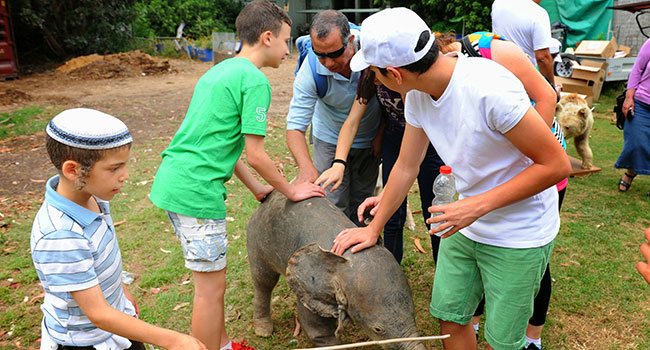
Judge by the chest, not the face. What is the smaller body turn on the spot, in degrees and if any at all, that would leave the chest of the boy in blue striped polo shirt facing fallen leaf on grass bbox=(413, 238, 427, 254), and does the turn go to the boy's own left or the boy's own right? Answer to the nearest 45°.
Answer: approximately 45° to the boy's own left

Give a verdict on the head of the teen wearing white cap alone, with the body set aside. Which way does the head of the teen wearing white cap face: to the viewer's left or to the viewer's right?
to the viewer's left

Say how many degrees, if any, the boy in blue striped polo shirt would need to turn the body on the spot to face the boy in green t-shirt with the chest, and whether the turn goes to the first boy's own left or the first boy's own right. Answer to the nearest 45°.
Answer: approximately 45° to the first boy's own left

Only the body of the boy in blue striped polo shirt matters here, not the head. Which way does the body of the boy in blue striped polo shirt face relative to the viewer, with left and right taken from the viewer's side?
facing to the right of the viewer

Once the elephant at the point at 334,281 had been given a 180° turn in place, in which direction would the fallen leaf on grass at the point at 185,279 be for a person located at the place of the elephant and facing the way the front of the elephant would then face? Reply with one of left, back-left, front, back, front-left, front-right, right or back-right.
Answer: front

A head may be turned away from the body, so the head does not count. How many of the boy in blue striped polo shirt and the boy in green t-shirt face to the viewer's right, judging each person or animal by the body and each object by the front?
2

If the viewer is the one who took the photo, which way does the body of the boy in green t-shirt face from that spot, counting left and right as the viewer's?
facing to the right of the viewer

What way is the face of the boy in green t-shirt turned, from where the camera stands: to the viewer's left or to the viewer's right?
to the viewer's right

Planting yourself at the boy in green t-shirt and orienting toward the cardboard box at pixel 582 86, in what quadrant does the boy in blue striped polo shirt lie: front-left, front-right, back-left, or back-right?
back-right

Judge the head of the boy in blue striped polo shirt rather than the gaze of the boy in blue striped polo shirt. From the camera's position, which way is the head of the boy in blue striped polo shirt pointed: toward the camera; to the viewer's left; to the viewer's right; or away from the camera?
to the viewer's right

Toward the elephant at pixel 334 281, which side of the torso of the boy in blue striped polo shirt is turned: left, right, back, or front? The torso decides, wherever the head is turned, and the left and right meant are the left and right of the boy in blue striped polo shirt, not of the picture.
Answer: front

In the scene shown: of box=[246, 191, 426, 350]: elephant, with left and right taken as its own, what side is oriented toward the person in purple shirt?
left

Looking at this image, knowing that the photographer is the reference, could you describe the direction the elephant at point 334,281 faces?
facing the viewer and to the right of the viewer
